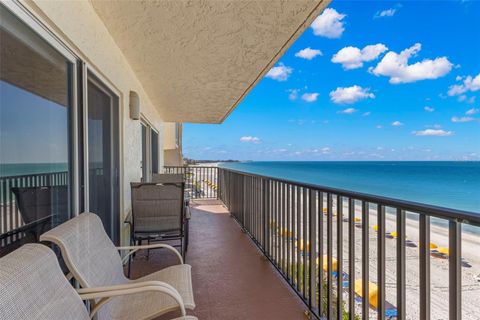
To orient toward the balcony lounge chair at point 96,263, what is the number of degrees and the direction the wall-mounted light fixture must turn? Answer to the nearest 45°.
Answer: approximately 90° to its right

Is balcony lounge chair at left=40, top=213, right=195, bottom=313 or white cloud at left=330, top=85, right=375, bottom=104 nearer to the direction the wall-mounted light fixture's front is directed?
the white cloud

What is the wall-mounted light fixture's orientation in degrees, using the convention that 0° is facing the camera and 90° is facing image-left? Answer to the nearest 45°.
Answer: approximately 270°

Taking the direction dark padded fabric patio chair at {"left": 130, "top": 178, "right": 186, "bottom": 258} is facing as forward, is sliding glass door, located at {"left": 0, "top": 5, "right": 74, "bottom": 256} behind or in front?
behind

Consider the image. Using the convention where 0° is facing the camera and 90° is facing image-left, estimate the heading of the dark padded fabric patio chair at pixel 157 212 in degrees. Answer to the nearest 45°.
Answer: approximately 180°

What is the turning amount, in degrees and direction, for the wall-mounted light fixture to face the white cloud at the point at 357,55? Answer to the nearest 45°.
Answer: approximately 45° to its left

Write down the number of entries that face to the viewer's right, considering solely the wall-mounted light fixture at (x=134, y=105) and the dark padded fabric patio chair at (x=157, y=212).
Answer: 1

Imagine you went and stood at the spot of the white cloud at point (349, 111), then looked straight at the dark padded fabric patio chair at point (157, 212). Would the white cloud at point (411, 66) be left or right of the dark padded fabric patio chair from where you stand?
left

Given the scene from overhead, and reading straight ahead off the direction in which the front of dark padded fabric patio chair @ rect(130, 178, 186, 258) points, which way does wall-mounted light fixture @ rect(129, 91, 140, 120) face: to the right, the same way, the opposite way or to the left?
to the right

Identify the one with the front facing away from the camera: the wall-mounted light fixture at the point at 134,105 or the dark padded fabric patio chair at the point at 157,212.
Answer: the dark padded fabric patio chair
